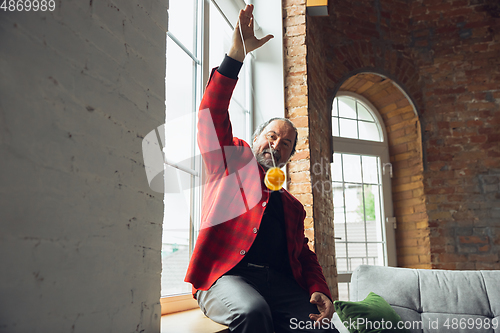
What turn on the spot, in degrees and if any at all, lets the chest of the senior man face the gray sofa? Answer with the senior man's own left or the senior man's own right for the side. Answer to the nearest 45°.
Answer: approximately 90° to the senior man's own left

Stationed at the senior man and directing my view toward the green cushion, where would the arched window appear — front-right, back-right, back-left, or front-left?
front-left

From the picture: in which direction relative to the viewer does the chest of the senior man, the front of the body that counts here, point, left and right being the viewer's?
facing the viewer and to the right of the viewer

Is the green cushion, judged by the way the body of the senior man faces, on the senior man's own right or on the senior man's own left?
on the senior man's own left

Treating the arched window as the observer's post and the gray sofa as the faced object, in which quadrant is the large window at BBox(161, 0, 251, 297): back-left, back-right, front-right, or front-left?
front-right

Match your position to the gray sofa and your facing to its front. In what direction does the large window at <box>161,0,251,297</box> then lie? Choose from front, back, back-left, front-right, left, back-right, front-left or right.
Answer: front-right

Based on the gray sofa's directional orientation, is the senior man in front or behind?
in front

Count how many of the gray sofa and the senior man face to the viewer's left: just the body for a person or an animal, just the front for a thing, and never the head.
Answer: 0

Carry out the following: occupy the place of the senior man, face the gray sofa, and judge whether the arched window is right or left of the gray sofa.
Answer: left

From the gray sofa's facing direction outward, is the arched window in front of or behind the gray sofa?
behind

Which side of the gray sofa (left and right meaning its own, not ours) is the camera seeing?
front
